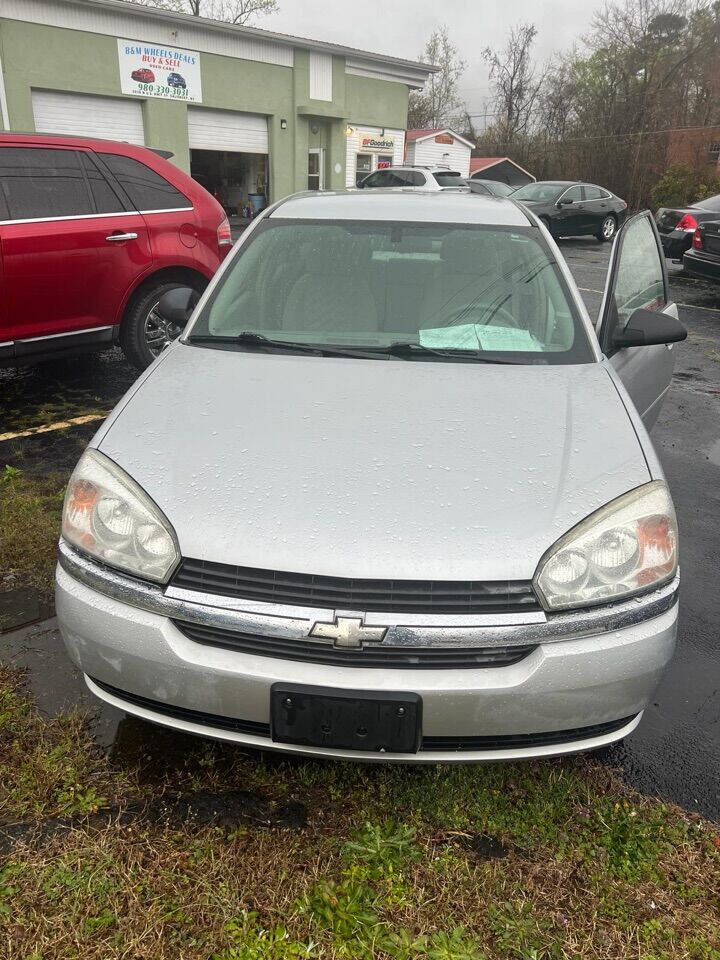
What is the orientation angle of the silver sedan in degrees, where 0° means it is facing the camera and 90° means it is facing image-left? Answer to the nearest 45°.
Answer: approximately 0°

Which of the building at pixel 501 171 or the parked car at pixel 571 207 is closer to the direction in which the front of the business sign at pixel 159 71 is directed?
the parked car

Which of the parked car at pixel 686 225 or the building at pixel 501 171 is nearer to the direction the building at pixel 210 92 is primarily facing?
the parked car

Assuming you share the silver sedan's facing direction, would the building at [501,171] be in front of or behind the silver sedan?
behind

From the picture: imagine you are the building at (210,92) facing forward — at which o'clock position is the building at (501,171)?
the building at (501,171) is roughly at 9 o'clock from the building at (210,92).

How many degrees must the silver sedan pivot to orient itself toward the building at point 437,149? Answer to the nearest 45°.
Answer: approximately 180°

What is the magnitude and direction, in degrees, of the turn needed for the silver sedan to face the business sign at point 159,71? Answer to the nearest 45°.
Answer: approximately 180°

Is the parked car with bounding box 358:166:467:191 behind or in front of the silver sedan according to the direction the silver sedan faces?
behind

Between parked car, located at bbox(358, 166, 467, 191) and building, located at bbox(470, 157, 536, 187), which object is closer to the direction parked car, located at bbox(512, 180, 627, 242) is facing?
the parked car

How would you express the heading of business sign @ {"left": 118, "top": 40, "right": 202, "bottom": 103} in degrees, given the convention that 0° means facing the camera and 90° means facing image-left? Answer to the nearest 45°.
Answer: approximately 315°
